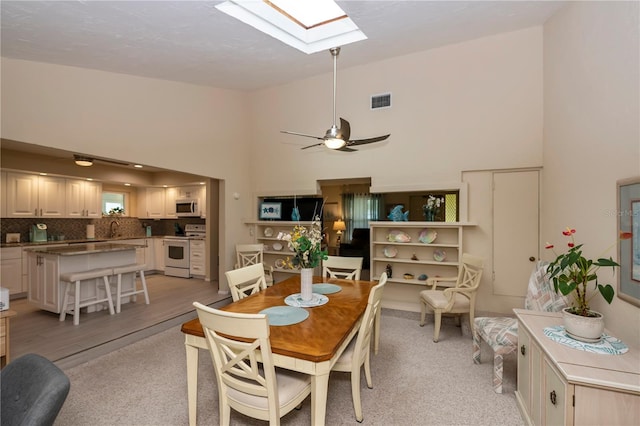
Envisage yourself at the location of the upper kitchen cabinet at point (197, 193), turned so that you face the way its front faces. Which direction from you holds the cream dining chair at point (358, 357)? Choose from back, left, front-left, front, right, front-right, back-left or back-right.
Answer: front

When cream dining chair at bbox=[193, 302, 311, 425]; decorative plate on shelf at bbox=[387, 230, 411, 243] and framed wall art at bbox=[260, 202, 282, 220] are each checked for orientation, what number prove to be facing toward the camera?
2

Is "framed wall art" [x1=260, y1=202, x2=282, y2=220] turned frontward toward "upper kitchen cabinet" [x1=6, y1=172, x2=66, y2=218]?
no

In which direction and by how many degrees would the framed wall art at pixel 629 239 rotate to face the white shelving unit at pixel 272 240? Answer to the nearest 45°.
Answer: approximately 45° to its right

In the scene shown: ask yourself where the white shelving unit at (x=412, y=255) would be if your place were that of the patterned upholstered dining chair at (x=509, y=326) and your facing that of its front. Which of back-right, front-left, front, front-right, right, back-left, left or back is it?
right

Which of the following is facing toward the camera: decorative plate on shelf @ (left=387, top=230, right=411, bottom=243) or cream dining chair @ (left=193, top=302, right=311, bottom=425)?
the decorative plate on shelf

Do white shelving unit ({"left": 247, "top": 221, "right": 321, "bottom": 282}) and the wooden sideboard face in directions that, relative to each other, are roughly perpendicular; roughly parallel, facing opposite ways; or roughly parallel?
roughly perpendicular

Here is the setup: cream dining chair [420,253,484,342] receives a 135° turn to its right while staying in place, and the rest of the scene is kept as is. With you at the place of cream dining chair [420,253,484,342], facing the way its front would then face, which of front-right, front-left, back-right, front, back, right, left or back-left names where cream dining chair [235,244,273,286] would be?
left

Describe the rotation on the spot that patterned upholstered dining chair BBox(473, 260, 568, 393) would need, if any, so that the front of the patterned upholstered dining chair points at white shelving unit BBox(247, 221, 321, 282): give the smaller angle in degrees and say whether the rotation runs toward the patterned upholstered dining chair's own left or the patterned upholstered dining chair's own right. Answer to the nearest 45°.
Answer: approximately 45° to the patterned upholstered dining chair's own right

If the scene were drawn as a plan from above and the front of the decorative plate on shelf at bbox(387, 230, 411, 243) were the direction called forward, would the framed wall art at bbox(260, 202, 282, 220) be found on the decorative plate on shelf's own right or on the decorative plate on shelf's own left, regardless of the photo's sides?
on the decorative plate on shelf's own right

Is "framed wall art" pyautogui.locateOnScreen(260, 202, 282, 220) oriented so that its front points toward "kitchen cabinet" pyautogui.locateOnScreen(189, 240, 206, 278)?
no

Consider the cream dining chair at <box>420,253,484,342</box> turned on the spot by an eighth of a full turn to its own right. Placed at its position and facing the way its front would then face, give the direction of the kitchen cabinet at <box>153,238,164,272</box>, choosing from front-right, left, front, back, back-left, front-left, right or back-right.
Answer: front

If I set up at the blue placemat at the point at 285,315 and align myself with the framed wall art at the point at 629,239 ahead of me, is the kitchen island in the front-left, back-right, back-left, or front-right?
back-left

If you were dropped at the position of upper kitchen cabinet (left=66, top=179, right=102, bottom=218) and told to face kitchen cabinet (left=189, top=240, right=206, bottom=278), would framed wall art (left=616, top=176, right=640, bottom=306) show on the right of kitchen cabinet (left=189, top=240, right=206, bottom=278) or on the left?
right

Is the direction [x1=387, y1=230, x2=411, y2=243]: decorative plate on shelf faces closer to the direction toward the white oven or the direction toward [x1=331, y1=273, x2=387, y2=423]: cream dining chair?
the cream dining chair

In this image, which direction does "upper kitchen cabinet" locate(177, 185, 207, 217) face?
toward the camera

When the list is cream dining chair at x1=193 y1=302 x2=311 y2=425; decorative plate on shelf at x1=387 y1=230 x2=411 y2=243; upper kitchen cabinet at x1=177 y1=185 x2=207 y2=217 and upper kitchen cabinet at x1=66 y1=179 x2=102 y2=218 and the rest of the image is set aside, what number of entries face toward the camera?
3

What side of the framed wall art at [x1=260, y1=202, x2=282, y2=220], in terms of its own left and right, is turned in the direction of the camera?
front

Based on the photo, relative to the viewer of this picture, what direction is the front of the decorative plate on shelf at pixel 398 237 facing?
facing the viewer

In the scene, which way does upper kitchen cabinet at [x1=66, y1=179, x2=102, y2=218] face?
toward the camera

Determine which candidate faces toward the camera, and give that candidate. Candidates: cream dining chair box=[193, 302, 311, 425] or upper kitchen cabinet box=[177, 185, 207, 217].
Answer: the upper kitchen cabinet

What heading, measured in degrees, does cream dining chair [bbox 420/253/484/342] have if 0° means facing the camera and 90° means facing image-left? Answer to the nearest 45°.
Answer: approximately 45°
